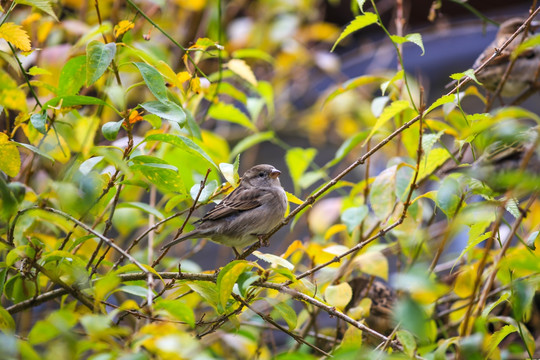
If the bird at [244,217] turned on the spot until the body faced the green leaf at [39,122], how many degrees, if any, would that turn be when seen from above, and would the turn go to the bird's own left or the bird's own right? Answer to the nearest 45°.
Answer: approximately 135° to the bird's own right

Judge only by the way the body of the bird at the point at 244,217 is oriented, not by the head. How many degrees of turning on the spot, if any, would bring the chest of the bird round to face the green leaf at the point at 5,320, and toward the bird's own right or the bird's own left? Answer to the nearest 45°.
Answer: approximately 135° to the bird's own right

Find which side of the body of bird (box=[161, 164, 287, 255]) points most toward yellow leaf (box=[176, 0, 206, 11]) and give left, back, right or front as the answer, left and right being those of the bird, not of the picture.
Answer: left

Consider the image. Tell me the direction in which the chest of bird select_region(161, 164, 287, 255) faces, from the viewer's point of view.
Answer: to the viewer's right

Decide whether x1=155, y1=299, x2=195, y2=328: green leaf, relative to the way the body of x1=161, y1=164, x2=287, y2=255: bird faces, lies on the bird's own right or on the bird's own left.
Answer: on the bird's own right
